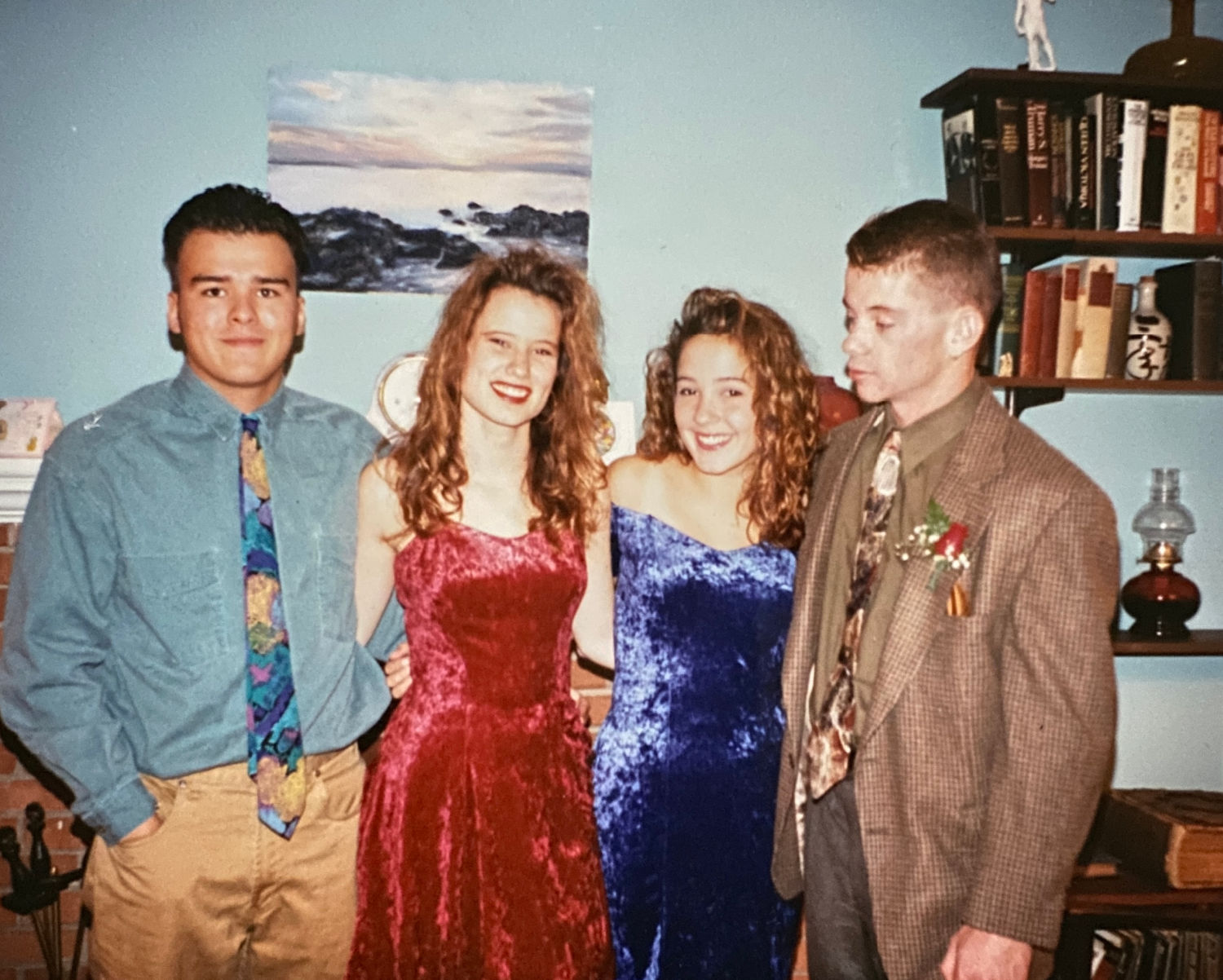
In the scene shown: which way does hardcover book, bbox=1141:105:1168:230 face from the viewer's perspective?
to the viewer's right

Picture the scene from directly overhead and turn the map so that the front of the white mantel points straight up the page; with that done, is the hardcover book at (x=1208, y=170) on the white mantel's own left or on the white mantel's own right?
on the white mantel's own left

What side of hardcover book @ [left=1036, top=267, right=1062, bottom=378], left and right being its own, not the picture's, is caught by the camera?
right

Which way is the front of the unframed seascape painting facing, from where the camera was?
facing the viewer
